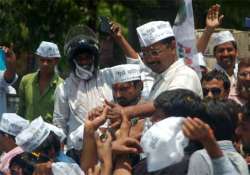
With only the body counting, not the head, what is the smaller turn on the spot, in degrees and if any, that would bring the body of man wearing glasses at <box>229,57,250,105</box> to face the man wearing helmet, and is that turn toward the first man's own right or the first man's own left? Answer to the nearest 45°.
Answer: approximately 90° to the first man's own right

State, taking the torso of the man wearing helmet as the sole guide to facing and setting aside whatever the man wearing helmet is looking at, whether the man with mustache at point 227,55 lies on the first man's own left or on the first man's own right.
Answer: on the first man's own left

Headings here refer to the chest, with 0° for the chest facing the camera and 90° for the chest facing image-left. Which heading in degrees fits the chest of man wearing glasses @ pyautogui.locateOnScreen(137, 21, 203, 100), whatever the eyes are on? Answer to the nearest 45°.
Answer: approximately 45°

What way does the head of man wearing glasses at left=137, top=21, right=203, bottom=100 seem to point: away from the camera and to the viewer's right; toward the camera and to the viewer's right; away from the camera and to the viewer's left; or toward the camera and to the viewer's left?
toward the camera and to the viewer's left

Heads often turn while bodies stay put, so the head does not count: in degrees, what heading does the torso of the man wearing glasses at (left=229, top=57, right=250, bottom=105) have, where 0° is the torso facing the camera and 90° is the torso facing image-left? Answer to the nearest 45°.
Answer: approximately 0°

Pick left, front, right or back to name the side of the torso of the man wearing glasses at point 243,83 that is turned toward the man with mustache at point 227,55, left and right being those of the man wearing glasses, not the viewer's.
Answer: back

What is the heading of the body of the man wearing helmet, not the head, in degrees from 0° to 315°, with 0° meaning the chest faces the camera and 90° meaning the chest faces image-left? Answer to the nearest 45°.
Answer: approximately 0°

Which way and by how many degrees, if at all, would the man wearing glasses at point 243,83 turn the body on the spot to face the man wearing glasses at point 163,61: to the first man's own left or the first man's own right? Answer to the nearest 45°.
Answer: approximately 45° to the first man's own right

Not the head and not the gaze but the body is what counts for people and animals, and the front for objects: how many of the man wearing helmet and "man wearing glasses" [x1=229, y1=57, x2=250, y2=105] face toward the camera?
2

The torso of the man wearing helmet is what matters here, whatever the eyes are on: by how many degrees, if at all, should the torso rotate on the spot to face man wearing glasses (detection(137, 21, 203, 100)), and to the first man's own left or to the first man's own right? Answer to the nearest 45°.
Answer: approximately 45° to the first man's own left
